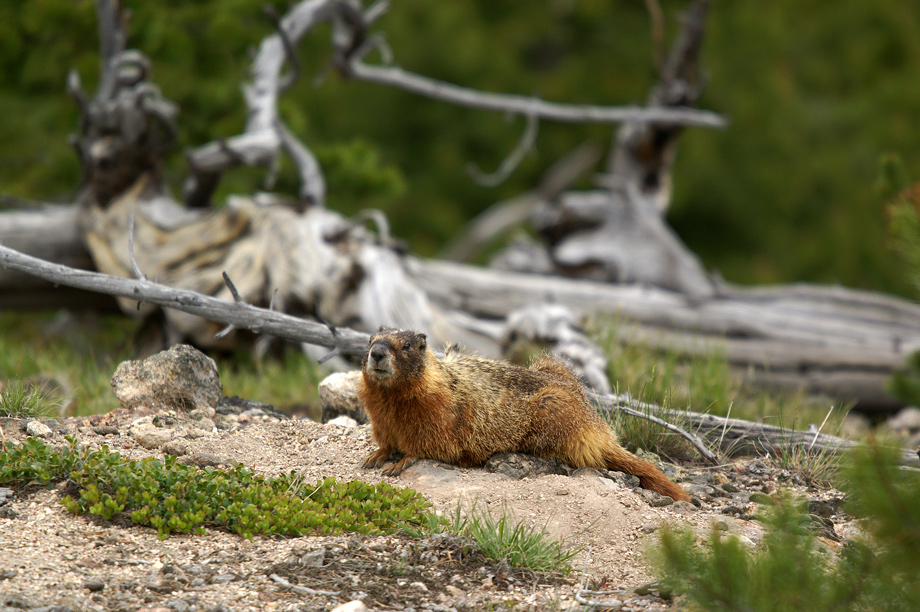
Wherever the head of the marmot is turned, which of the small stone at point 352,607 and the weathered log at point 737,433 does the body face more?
the small stone

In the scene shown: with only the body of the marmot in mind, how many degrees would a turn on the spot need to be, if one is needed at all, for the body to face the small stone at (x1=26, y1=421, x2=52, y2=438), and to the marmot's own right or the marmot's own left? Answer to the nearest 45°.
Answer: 0° — it already faces it

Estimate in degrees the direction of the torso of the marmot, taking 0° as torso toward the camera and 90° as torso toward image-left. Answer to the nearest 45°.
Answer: approximately 90°

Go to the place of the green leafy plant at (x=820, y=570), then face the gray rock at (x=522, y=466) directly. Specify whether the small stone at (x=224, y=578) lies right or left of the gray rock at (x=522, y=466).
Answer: left

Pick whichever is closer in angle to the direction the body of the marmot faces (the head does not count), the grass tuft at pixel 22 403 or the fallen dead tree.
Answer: the grass tuft

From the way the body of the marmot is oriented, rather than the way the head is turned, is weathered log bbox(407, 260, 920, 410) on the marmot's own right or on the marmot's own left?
on the marmot's own right

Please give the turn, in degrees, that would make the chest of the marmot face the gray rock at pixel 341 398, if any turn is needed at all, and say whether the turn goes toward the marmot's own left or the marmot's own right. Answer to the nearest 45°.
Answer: approximately 45° to the marmot's own right

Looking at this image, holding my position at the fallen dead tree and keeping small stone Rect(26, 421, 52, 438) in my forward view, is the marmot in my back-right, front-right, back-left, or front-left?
front-left

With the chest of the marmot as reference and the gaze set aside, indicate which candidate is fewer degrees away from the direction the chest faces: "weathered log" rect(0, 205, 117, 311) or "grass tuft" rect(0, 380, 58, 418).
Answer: the grass tuft

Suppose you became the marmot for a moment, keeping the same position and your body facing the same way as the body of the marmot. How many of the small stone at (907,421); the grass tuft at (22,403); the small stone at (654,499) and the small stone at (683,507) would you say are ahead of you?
1

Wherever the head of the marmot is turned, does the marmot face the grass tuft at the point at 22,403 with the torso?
yes

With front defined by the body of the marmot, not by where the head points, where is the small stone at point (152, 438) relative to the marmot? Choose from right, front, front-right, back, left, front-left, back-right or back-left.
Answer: front

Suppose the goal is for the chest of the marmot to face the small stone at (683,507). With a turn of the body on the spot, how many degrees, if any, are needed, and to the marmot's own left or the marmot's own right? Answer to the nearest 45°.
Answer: approximately 180°

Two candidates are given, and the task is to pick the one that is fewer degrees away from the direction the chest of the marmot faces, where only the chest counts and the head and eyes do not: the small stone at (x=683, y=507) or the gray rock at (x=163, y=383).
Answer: the gray rock

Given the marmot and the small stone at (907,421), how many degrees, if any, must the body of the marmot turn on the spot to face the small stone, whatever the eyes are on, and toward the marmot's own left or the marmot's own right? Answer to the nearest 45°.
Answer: approximately 135° to the marmot's own right
